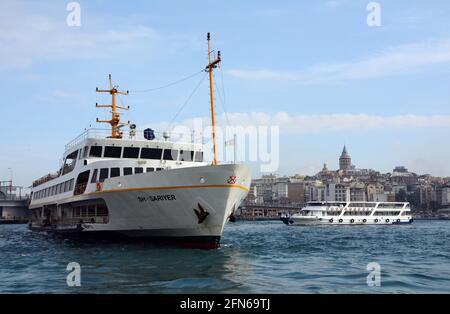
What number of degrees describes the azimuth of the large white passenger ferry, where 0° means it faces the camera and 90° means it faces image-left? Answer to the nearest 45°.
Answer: approximately 315°
